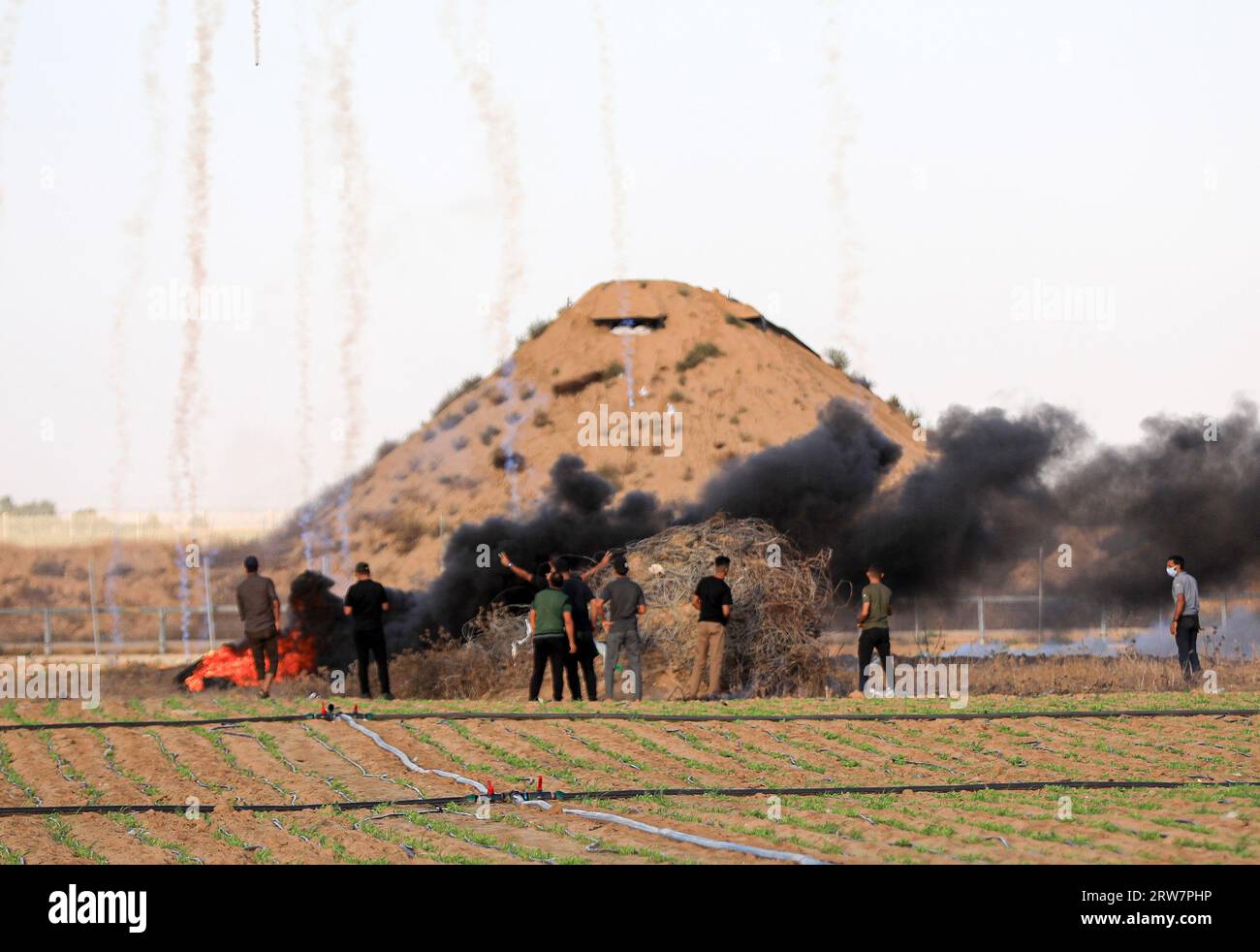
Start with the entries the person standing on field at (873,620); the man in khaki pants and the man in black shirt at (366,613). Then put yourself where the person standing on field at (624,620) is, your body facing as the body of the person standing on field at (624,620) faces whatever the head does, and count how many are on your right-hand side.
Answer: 2

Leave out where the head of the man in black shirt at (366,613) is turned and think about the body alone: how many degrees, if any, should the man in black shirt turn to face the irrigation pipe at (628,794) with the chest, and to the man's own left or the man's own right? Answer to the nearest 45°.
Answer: approximately 180°

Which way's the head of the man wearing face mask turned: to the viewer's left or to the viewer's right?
to the viewer's left

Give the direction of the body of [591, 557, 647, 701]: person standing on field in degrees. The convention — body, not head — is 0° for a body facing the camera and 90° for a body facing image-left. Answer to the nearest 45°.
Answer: approximately 180°

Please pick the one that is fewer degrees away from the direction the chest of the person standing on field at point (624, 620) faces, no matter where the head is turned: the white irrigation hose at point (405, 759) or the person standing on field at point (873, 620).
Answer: the person standing on field

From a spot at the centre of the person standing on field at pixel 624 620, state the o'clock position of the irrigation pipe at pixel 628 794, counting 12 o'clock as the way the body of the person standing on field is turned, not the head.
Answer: The irrigation pipe is roughly at 6 o'clock from the person standing on field.

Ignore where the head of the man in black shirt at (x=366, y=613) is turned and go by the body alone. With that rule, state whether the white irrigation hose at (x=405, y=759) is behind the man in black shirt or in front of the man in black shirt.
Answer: behind

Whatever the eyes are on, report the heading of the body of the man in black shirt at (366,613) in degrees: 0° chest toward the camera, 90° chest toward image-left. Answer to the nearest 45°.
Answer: approximately 180°

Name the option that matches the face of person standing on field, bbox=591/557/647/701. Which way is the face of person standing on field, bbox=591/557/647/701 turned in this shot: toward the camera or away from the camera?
away from the camera

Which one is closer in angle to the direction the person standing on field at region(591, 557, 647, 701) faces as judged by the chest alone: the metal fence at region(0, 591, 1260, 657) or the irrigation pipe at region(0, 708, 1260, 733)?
the metal fence

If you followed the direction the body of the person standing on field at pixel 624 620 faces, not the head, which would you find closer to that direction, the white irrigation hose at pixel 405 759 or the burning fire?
the burning fire

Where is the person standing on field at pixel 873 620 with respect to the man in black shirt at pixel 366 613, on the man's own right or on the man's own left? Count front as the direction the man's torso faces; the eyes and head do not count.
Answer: on the man's own right

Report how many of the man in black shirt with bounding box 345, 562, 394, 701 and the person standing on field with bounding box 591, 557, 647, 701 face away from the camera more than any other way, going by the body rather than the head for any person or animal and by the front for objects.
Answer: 2
